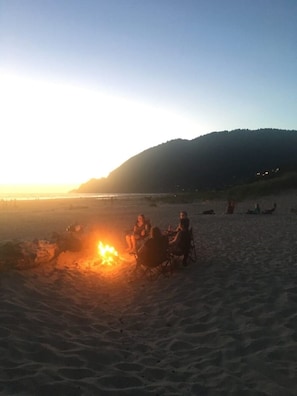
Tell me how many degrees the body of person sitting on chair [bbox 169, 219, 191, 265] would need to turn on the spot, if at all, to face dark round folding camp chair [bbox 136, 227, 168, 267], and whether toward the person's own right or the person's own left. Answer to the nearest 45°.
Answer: approximately 45° to the person's own left

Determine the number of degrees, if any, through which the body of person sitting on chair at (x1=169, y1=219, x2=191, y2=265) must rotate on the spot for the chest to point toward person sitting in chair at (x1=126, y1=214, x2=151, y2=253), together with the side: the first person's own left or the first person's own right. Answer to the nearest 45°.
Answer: approximately 45° to the first person's own right

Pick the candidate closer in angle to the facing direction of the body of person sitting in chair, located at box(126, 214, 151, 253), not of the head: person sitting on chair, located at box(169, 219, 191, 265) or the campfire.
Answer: the campfire

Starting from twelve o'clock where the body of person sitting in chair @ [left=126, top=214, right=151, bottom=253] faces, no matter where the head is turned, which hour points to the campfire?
The campfire is roughly at 12 o'clock from the person sitting in chair.

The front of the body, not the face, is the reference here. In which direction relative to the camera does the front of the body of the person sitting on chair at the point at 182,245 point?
to the viewer's left

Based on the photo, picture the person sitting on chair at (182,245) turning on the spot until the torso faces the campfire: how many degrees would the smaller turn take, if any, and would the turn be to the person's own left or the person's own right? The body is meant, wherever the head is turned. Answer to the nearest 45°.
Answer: approximately 45° to the person's own right

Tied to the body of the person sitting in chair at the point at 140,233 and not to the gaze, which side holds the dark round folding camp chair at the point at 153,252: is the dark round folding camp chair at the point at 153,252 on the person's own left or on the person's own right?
on the person's own left
